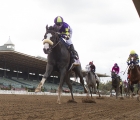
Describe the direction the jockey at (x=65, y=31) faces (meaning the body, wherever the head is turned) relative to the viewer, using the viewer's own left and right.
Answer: facing the viewer and to the left of the viewer

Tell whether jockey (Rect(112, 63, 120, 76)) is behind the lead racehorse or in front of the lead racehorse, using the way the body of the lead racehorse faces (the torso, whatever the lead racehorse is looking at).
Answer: behind

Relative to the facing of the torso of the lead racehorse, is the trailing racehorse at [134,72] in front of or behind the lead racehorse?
behind

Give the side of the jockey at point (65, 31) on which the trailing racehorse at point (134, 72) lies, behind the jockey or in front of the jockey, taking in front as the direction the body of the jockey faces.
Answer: behind

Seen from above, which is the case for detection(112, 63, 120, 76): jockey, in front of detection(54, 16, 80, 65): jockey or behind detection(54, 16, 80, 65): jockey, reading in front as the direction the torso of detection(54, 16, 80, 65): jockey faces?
behind

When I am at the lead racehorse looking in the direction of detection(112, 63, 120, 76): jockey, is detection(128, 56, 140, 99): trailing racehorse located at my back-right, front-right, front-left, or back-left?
front-right

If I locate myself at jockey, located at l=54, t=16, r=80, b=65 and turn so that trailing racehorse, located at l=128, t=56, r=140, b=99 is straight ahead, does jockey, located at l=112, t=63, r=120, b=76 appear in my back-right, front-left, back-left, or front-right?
front-left
